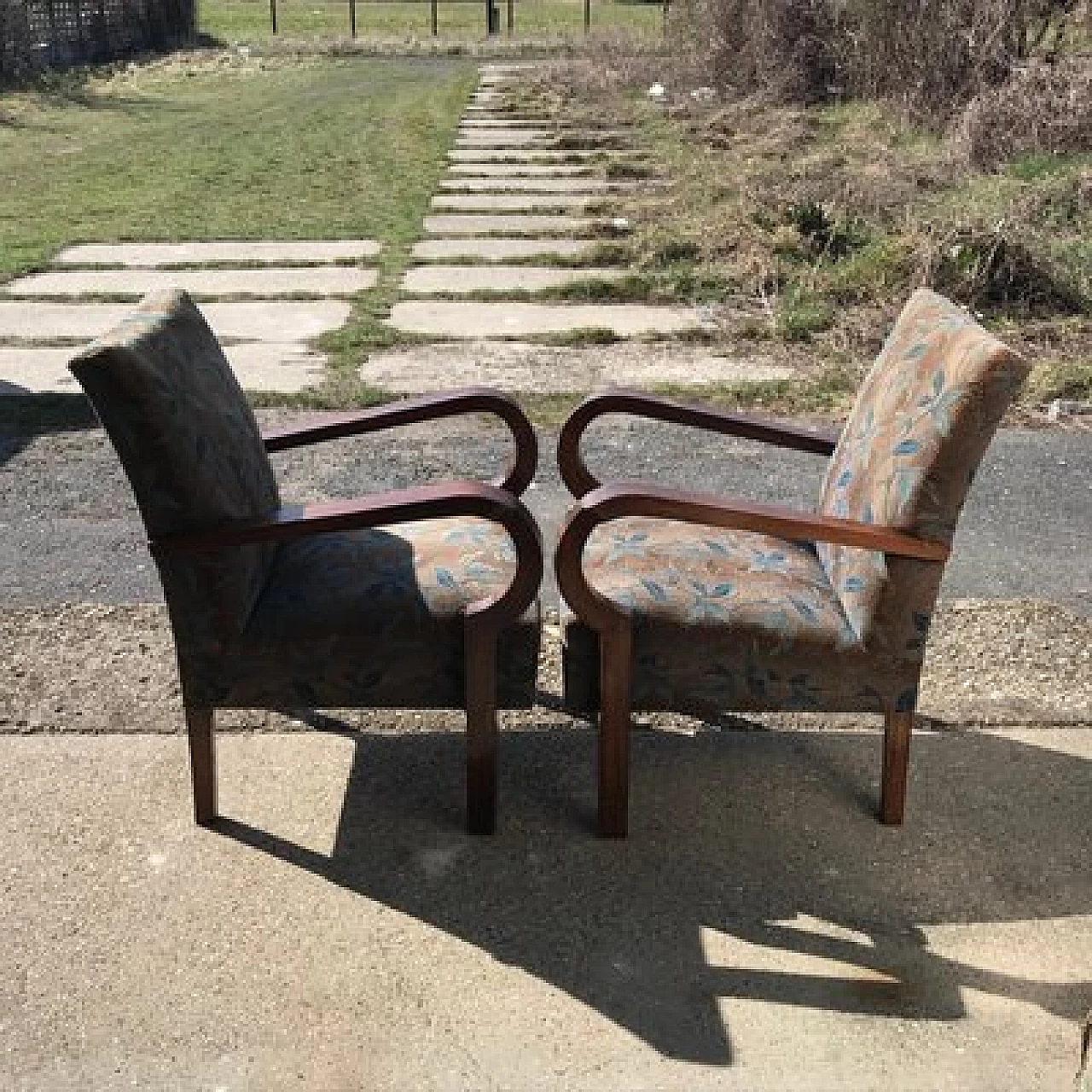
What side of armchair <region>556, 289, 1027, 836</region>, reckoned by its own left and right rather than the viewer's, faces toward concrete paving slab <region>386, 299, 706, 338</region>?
right

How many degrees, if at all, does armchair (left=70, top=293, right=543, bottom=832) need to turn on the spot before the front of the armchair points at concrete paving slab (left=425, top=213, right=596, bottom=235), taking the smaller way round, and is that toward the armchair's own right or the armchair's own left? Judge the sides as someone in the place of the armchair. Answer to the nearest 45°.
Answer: approximately 90° to the armchair's own left

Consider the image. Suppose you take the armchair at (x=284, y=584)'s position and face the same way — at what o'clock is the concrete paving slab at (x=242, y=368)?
The concrete paving slab is roughly at 9 o'clock from the armchair.

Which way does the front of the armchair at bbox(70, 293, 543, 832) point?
to the viewer's right

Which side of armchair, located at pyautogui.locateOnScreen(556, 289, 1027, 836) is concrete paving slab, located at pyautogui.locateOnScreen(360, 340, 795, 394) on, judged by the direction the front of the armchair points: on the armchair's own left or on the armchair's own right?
on the armchair's own right

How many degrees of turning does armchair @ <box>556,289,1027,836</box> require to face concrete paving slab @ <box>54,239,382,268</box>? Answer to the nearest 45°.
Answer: approximately 45° to its right

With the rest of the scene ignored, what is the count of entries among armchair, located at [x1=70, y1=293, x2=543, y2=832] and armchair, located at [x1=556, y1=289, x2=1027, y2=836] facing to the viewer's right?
1

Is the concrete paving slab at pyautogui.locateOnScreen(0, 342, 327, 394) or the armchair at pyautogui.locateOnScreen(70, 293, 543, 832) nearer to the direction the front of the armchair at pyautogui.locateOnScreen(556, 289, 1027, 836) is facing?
the armchair

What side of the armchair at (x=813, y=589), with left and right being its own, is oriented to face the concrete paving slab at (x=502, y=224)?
right

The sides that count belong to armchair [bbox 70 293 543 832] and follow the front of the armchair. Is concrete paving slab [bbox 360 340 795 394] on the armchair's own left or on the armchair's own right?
on the armchair's own left

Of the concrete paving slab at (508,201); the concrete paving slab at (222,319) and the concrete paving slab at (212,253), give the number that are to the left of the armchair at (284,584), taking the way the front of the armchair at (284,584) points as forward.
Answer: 3

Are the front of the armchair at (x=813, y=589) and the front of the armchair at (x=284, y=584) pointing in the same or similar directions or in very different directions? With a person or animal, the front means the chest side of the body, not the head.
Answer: very different directions

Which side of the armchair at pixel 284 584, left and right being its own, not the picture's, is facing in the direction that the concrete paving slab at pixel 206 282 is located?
left

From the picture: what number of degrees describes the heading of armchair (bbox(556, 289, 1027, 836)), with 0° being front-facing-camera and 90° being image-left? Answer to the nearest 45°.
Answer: approximately 90°

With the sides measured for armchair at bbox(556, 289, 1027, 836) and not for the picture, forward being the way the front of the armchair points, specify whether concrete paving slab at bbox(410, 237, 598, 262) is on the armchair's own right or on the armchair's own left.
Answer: on the armchair's own right
